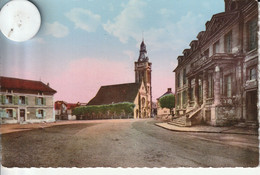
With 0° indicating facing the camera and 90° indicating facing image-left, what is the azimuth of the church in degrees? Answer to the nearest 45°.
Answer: approximately 315°
